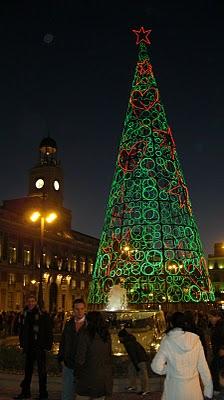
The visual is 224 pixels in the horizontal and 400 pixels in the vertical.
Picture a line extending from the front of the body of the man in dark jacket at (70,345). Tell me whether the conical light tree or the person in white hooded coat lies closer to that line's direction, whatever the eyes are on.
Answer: the person in white hooded coat

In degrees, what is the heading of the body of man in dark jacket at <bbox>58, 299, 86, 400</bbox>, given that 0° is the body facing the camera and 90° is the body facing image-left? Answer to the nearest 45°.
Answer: approximately 315°

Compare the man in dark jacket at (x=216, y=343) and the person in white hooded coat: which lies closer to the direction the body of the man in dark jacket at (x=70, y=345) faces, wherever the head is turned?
the person in white hooded coat

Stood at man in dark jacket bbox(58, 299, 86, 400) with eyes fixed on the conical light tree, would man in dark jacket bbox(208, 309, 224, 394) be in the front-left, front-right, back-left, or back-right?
front-right

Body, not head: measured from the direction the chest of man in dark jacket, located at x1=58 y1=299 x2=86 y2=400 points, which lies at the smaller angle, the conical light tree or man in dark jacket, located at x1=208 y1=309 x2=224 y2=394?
the man in dark jacket

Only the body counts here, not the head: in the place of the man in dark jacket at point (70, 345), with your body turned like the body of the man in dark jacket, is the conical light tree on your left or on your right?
on your left

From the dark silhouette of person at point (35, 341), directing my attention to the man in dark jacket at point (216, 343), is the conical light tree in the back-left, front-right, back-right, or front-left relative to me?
front-left

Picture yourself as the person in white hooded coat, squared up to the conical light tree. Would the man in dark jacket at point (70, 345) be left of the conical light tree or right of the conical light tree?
left

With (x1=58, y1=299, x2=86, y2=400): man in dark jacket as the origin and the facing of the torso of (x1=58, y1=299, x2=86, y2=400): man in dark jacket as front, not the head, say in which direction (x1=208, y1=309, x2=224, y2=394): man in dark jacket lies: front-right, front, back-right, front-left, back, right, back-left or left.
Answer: left
